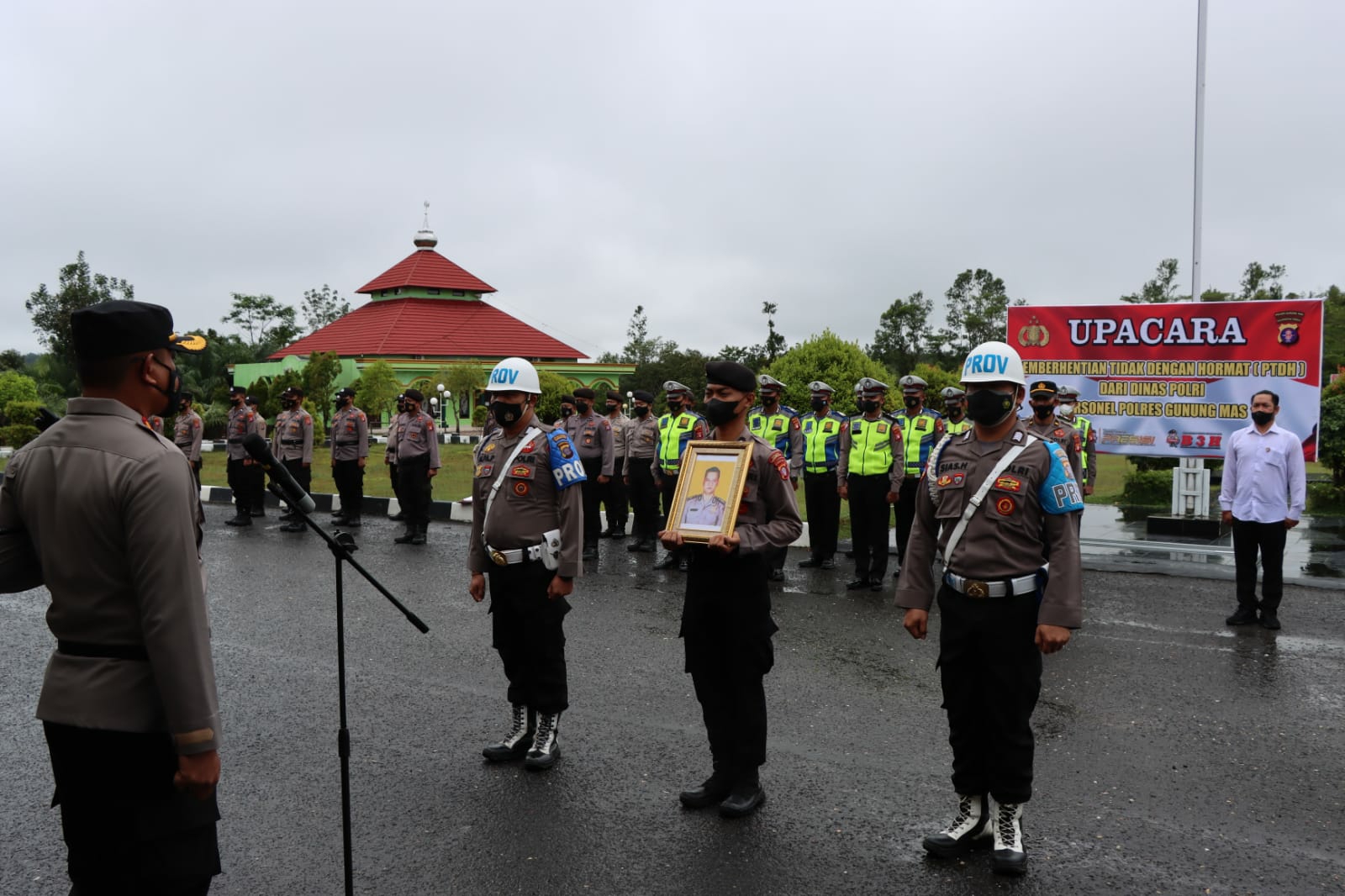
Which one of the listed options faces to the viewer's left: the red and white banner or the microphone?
the microphone

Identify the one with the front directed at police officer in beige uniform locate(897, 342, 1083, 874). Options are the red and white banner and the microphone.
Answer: the red and white banner

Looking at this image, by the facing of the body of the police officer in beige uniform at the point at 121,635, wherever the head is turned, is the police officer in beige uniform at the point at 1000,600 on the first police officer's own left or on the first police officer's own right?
on the first police officer's own right

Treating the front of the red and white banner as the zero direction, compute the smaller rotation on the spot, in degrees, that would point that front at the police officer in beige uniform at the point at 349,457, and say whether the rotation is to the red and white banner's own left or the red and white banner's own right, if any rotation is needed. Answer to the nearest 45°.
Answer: approximately 90° to the red and white banner's own right

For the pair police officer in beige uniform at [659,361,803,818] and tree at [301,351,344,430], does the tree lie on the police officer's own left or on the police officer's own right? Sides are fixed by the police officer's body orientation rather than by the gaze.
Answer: on the police officer's own right

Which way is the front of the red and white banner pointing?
toward the camera

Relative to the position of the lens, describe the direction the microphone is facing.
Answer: facing to the left of the viewer

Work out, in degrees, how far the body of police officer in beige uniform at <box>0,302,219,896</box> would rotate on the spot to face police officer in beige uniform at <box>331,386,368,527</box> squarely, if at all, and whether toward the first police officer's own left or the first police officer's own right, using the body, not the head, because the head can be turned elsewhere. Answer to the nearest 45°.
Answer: approximately 45° to the first police officer's own left

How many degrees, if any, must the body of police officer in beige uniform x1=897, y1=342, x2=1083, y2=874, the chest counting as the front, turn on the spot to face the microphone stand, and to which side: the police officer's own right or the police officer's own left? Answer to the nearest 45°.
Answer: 0° — they already face it

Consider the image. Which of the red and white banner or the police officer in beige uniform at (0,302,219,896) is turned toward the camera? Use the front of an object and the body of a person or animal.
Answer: the red and white banner

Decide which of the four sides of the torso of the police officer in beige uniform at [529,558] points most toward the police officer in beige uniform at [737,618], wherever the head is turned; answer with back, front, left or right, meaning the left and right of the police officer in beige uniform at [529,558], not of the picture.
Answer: left

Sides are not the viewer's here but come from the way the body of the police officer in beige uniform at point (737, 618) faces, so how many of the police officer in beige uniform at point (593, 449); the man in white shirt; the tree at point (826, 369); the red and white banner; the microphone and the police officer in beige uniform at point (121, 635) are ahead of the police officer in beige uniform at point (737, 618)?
2

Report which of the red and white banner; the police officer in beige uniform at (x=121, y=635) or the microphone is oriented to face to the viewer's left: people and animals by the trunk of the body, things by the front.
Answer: the microphone

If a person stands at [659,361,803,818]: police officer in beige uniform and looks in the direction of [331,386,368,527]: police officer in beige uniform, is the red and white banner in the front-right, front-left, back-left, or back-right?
front-right

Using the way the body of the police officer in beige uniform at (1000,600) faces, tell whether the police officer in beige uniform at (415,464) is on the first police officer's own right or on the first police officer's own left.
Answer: on the first police officer's own right

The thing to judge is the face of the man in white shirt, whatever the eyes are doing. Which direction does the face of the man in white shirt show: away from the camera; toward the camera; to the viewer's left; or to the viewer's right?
toward the camera

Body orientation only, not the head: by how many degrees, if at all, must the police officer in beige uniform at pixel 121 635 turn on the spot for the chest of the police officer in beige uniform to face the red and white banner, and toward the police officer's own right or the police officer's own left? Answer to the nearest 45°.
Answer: approximately 45° to the police officer's own right

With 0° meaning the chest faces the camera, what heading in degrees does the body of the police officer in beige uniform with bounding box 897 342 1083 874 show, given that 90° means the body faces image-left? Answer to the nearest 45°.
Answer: approximately 45°

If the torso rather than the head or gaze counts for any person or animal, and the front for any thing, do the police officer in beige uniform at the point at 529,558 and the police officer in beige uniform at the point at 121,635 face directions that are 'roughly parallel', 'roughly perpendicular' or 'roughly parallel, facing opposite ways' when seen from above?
roughly parallel, facing opposite ways

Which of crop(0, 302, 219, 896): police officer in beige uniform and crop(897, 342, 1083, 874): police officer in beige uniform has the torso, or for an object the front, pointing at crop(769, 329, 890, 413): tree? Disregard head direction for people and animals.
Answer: crop(0, 302, 219, 896): police officer in beige uniform

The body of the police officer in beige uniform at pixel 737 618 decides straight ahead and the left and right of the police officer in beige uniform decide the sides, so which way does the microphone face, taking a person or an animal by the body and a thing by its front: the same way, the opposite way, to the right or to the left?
the same way
